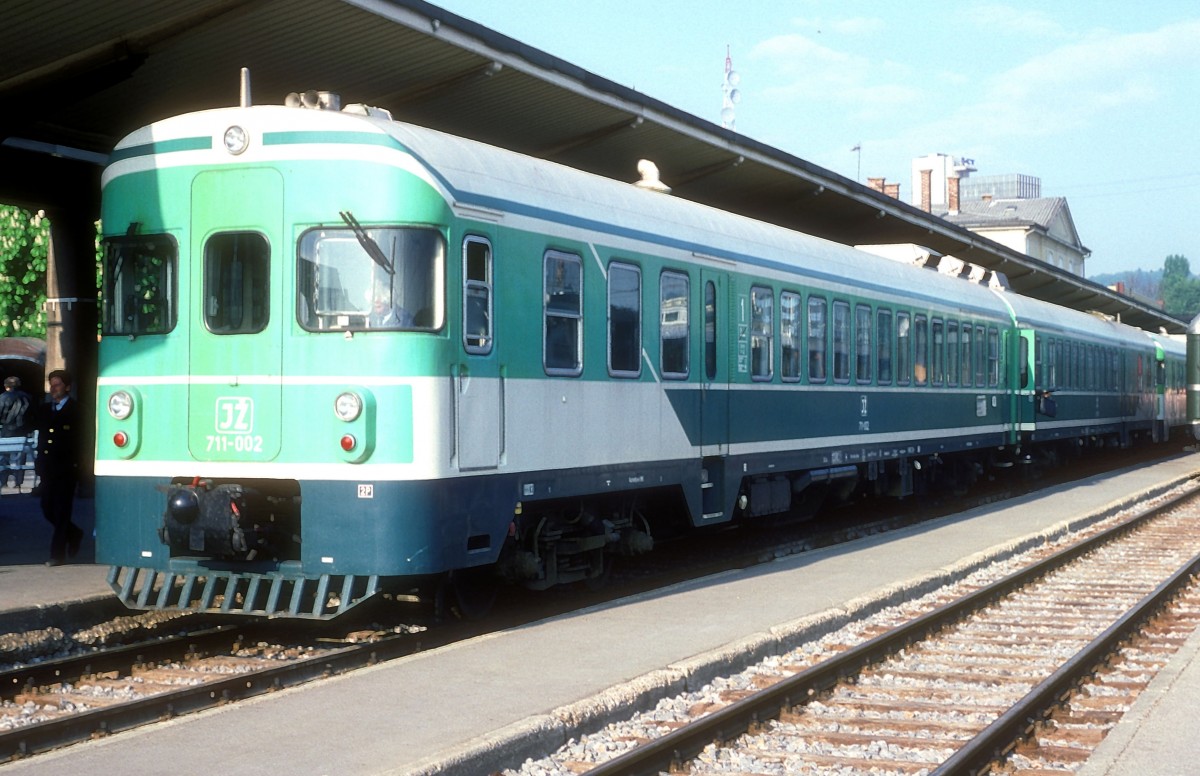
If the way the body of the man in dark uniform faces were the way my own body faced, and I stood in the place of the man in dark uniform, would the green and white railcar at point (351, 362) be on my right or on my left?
on my left

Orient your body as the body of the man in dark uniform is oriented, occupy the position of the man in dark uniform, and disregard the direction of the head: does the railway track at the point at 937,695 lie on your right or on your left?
on your left

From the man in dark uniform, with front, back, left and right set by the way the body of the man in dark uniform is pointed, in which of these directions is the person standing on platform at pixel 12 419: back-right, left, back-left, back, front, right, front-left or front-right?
back-right

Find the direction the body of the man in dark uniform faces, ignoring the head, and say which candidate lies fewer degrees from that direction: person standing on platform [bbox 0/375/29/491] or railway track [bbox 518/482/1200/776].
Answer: the railway track

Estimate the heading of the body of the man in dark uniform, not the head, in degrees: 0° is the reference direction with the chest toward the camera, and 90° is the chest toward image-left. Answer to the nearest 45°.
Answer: approximately 45°

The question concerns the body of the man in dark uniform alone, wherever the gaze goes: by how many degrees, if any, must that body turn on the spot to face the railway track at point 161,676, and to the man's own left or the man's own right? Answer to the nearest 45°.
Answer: approximately 45° to the man's own left
